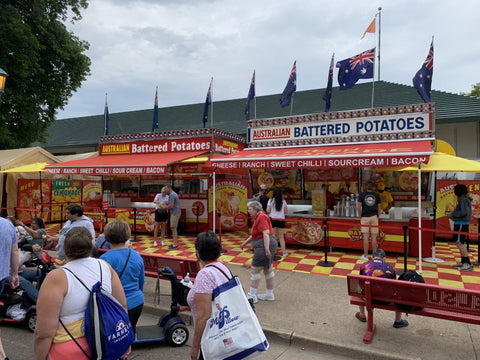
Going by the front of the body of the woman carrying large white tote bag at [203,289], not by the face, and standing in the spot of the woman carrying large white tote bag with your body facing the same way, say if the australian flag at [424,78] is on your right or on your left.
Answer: on your right

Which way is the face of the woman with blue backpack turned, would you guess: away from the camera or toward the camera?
away from the camera

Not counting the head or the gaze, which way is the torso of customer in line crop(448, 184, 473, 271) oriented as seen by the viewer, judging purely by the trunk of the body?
to the viewer's left

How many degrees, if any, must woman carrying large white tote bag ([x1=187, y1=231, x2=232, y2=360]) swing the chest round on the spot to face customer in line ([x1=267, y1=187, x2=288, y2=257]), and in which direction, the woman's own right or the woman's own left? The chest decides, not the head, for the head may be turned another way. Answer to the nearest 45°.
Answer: approximately 45° to the woman's own right

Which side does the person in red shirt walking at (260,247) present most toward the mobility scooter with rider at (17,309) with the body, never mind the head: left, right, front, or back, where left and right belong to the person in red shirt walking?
front

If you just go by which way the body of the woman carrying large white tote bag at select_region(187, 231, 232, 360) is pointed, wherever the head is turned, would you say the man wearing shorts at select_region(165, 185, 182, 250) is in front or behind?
in front

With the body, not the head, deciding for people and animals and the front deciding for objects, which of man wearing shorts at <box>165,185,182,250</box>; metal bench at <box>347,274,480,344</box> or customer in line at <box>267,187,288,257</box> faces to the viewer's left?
the man wearing shorts

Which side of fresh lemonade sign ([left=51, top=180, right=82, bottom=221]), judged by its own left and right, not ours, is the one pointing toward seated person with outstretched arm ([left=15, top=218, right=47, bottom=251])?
front

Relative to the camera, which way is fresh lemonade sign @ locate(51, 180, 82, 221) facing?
toward the camera

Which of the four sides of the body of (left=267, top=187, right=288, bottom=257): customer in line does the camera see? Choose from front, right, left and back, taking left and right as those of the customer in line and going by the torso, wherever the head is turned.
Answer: back
